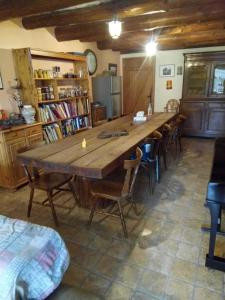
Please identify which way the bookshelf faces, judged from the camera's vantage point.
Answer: facing the viewer and to the right of the viewer

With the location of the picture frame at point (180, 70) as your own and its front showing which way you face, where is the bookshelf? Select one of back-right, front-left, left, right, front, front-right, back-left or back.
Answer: front-right

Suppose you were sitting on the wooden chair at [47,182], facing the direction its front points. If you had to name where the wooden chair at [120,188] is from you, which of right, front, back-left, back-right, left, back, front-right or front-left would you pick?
front

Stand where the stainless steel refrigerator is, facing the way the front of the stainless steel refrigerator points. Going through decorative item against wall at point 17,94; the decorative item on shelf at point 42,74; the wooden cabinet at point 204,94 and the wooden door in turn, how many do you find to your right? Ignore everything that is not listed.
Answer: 2

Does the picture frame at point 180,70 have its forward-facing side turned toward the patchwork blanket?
yes

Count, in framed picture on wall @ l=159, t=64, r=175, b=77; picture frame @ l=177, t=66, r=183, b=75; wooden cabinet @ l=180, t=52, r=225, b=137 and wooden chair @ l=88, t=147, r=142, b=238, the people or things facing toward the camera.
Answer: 3

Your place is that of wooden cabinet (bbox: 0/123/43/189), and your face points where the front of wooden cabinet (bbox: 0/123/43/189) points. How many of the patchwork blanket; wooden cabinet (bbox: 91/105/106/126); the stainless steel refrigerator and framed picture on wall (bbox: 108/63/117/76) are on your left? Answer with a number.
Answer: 3

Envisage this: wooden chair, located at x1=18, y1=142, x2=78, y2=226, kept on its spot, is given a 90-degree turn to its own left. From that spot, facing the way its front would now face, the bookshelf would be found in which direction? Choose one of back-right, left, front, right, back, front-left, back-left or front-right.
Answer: front-left

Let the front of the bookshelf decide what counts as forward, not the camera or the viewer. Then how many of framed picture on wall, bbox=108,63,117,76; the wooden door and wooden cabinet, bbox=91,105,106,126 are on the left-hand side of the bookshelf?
3

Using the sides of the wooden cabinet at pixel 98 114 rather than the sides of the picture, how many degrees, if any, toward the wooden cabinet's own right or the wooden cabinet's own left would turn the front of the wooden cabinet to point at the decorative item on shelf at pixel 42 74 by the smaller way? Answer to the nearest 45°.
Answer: approximately 90° to the wooden cabinet's own right

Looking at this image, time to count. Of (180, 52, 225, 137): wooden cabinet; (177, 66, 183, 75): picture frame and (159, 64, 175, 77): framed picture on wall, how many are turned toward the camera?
3

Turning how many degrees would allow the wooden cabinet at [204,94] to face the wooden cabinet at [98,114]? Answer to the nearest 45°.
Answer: approximately 45° to its right

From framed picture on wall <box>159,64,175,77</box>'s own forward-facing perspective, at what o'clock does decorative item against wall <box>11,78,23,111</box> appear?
The decorative item against wall is roughly at 1 o'clock from the framed picture on wall.

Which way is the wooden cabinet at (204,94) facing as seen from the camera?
toward the camera

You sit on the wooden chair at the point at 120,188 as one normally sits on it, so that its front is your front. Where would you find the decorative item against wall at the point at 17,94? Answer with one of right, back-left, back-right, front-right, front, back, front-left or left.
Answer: front

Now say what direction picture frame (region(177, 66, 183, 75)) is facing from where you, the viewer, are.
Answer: facing the viewer
